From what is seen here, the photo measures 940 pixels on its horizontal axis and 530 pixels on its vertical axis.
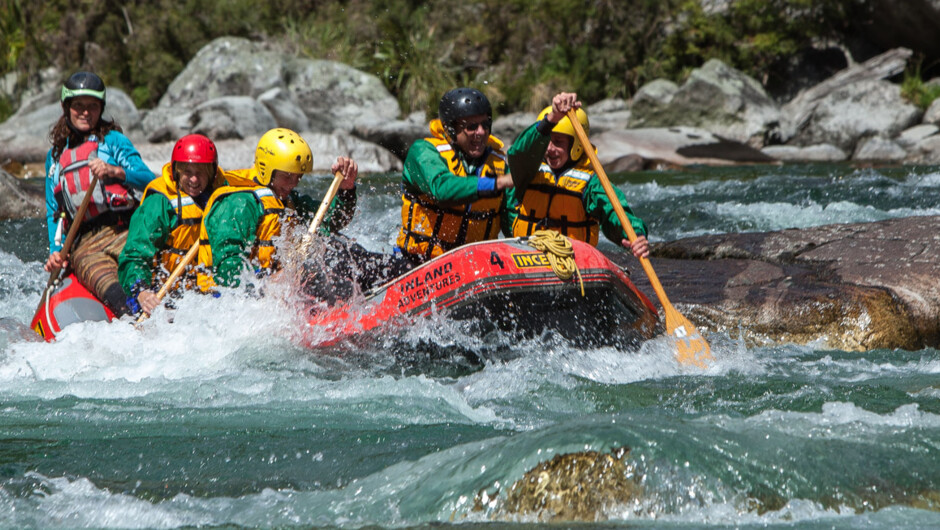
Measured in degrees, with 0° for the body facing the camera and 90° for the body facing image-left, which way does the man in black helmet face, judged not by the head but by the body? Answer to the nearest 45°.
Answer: approximately 315°

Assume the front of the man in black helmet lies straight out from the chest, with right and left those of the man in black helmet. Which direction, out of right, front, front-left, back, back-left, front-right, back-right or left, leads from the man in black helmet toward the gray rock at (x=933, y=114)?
left

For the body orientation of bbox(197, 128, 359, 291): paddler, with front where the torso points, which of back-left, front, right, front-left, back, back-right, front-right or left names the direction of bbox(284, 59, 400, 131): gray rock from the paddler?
back-left

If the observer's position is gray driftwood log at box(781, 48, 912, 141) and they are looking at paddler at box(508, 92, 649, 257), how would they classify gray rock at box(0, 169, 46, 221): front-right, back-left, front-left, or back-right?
front-right

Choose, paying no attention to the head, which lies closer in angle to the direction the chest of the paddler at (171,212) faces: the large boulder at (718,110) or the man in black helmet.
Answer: the man in black helmet

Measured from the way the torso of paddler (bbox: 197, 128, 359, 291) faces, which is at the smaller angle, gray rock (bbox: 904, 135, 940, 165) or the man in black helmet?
the man in black helmet

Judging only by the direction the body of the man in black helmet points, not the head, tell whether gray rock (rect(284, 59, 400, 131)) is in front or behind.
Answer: behind

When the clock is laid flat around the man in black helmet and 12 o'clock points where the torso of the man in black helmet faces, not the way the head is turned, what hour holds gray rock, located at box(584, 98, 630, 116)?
The gray rock is roughly at 8 o'clock from the man in black helmet.

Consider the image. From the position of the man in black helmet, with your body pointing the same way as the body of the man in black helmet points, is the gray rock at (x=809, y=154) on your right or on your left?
on your left

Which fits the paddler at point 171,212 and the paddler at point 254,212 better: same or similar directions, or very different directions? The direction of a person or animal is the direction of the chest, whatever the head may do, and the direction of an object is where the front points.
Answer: same or similar directions

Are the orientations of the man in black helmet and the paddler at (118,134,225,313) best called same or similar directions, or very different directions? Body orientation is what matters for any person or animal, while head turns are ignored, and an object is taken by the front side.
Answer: same or similar directions

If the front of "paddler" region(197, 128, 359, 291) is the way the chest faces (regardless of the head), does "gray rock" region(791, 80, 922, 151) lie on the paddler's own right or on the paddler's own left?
on the paddler's own left

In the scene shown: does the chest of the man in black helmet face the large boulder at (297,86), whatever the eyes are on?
no

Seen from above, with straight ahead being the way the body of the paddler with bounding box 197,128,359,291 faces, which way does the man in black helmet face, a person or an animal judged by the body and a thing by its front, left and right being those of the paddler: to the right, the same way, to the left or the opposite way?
the same way

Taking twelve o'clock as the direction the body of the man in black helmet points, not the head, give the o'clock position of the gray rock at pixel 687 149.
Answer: The gray rock is roughly at 8 o'clock from the man in black helmet.

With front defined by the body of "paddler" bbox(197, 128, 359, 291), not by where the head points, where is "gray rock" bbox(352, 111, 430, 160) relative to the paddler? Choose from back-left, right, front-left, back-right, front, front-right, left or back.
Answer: back-left
